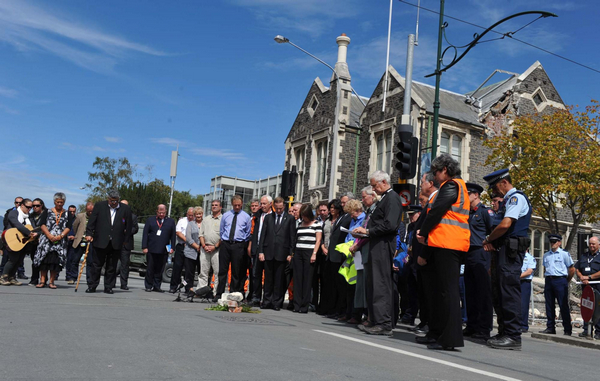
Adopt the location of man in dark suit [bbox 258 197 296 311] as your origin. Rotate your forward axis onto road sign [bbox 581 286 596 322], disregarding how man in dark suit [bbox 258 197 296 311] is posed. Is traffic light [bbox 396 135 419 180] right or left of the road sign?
left

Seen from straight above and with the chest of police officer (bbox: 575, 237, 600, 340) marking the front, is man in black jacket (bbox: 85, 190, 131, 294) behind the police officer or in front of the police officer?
in front

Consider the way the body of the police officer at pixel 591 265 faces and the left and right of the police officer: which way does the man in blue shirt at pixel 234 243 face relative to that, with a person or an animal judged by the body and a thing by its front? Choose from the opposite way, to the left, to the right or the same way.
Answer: to the left

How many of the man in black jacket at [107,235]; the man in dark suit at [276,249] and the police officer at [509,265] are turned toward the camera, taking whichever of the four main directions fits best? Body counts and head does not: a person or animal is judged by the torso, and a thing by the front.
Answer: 2

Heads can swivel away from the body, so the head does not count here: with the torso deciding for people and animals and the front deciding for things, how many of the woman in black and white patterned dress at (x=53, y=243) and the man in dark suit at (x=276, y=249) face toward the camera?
2

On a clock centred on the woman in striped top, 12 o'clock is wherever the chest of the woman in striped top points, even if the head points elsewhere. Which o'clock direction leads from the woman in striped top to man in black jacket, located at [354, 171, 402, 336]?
The man in black jacket is roughly at 10 o'clock from the woman in striped top.

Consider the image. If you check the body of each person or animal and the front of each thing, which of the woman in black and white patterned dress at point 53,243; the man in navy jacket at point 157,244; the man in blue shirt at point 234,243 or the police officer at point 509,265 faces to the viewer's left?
the police officer

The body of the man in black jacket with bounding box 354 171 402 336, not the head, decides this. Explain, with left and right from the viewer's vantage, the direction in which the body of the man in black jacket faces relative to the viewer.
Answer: facing to the left of the viewer

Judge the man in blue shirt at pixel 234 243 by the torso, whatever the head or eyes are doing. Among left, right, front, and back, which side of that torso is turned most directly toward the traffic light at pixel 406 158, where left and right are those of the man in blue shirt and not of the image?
left

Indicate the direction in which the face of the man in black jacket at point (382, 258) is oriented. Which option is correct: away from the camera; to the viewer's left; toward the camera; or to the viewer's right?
to the viewer's left

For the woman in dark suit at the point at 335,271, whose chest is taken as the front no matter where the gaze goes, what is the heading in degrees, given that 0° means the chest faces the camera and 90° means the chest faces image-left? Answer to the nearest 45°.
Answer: approximately 45°

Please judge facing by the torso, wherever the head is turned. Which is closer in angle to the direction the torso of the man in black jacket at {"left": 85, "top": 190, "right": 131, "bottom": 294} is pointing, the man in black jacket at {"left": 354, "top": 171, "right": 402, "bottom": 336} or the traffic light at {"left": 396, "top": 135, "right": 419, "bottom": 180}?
the man in black jacket

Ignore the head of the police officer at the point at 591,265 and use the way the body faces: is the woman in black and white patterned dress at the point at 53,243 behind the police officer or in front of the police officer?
in front
